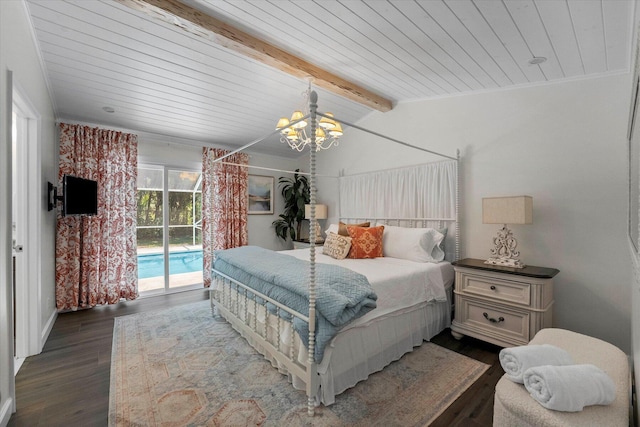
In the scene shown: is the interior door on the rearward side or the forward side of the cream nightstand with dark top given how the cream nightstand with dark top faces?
on the forward side

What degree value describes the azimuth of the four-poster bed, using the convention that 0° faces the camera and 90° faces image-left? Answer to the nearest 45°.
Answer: approximately 45°

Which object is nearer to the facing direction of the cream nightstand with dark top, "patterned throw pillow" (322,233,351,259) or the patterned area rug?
the patterned area rug

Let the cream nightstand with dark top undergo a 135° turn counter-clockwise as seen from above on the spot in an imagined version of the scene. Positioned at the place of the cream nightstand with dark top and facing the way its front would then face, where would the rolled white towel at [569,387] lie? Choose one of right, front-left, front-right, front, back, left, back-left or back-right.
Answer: right

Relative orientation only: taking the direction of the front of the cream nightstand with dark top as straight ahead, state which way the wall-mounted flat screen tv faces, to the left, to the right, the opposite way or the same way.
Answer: the opposite way

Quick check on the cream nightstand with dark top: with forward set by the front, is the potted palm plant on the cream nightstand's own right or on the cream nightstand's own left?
on the cream nightstand's own right

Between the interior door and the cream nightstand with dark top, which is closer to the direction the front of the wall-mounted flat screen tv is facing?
the cream nightstand with dark top

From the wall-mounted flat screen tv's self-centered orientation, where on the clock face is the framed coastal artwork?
The framed coastal artwork is roughly at 10 o'clock from the wall-mounted flat screen tv.

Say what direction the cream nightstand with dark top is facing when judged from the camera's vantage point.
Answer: facing the viewer and to the left of the viewer

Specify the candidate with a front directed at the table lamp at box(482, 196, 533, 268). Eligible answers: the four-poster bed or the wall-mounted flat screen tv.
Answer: the wall-mounted flat screen tv

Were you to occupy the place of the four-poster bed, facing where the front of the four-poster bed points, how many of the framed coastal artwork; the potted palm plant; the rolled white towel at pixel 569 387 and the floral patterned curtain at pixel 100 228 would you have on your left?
1

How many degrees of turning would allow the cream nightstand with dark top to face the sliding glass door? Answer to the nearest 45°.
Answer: approximately 45° to its right

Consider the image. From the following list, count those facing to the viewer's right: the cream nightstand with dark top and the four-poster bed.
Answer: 0

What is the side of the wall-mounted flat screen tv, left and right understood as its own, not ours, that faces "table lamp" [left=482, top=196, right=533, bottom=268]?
front

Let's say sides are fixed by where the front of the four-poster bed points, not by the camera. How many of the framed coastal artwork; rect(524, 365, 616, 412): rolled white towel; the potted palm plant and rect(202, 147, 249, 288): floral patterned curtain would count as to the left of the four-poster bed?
1

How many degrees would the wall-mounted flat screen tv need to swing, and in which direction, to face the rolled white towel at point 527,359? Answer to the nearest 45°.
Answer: approximately 45° to its right

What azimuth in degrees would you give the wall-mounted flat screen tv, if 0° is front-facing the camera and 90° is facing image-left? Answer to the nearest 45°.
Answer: approximately 315°
